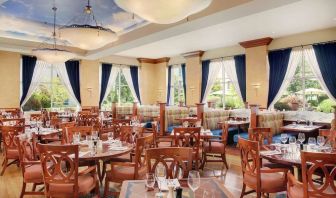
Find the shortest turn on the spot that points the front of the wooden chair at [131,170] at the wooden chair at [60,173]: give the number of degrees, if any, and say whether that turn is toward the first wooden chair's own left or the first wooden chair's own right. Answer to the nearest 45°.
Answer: approximately 45° to the first wooden chair's own left

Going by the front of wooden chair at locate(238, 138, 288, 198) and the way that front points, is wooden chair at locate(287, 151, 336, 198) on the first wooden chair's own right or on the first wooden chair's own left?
on the first wooden chair's own right

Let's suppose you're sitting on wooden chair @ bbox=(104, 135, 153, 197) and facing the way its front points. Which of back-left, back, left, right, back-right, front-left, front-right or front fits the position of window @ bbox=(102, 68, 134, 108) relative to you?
right

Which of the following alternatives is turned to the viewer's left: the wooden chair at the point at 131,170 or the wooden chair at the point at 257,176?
the wooden chair at the point at 131,170

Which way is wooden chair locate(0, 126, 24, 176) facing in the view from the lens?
facing away from the viewer and to the right of the viewer

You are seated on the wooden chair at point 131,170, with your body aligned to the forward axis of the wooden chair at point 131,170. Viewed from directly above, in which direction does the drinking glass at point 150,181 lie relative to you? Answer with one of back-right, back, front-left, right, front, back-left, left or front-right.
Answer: left

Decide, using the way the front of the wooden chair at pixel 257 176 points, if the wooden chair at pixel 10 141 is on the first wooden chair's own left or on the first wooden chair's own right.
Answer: on the first wooden chair's own left

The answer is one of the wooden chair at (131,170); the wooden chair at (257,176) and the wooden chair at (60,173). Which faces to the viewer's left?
the wooden chair at (131,170)

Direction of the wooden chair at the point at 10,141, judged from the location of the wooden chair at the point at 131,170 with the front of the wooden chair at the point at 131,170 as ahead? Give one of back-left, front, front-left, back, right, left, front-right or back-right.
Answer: front-right
